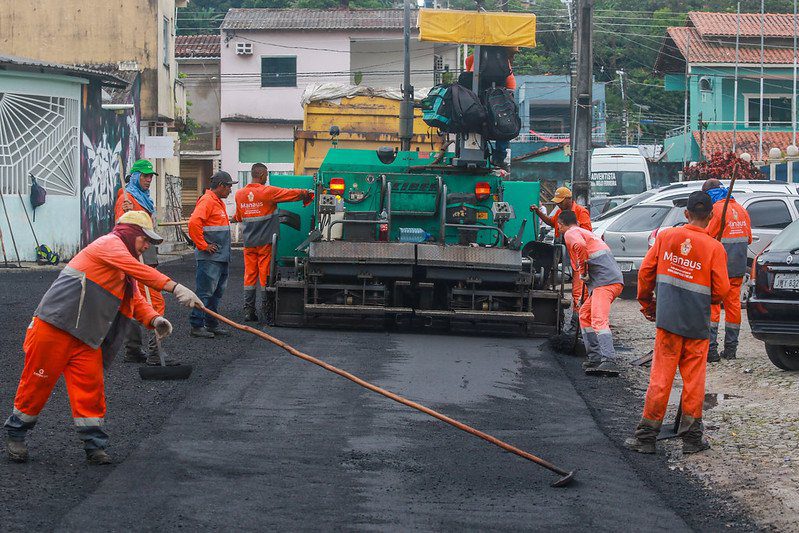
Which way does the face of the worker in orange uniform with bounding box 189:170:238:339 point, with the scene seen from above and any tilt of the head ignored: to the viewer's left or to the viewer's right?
to the viewer's right

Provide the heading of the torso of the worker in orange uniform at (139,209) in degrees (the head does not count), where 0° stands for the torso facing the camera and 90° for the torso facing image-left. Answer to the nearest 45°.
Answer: approximately 315°

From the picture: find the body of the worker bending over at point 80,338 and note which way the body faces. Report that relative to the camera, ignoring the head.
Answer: to the viewer's right

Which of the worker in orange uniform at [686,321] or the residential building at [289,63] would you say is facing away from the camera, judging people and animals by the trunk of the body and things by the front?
the worker in orange uniform

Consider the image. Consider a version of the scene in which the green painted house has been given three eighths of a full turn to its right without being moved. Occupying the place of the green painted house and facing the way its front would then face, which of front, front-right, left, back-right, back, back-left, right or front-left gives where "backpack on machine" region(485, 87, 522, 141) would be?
back-left

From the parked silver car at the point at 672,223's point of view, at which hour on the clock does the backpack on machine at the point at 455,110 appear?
The backpack on machine is roughly at 5 o'clock from the parked silver car.

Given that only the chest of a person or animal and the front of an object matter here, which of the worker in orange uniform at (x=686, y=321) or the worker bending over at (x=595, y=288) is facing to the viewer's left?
the worker bending over

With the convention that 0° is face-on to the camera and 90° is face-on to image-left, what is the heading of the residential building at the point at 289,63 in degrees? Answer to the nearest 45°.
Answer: approximately 0°

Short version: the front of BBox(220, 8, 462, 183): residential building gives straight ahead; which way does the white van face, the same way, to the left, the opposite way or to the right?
the opposite way

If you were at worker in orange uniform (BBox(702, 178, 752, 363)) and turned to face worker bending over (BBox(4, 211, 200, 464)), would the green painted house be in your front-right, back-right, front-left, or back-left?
back-right

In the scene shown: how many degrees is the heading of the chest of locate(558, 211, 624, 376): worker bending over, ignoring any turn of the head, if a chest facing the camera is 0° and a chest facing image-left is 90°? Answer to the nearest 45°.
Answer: approximately 90°

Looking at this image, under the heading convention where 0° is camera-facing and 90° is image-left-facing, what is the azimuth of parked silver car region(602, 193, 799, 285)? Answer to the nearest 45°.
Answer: approximately 225°
